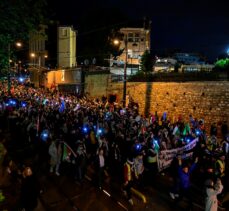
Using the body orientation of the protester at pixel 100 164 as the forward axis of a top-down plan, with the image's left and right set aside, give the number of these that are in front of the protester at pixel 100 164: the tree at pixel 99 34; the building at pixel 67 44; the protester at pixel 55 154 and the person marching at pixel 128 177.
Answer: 1

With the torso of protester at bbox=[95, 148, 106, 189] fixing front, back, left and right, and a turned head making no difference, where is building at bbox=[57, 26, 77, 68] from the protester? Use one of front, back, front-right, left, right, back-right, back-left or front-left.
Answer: back-left

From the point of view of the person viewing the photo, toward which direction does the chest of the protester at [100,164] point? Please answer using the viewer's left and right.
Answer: facing the viewer and to the right of the viewer

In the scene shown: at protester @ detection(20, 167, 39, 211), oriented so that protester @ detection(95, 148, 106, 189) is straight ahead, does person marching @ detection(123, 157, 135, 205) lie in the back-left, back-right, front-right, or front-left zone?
front-right

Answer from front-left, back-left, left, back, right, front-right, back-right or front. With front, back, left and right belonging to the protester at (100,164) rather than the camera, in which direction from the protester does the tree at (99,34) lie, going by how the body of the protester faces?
back-left

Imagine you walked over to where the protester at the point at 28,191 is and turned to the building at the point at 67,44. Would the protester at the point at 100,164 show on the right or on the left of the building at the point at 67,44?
right

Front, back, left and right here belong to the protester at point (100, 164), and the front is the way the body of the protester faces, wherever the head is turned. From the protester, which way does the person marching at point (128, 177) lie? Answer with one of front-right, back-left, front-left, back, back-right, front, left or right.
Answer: front

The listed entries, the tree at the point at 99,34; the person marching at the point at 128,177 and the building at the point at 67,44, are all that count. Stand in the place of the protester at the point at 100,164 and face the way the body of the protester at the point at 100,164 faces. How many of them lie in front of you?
1

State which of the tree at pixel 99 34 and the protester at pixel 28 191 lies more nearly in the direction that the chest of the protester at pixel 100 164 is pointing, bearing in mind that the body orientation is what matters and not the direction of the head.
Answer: the protester
